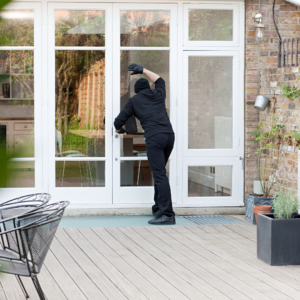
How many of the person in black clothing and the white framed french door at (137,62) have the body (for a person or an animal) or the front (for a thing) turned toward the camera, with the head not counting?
1

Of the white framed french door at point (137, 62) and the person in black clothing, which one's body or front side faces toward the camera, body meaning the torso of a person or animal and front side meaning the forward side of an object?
the white framed french door

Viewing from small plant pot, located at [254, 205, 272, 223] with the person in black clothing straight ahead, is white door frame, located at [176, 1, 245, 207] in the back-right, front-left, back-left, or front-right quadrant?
front-right

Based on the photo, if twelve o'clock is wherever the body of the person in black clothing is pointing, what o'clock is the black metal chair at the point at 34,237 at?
The black metal chair is roughly at 8 o'clock from the person in black clothing.

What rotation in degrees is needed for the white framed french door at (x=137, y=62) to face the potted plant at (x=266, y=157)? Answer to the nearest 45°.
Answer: approximately 90° to its left

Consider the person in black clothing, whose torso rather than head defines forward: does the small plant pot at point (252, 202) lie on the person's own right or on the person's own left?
on the person's own right

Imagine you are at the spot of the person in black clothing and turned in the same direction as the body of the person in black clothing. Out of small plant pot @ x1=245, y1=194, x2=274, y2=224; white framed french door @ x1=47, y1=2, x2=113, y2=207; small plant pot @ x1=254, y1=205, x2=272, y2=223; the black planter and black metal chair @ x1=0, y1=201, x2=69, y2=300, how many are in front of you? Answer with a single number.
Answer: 1

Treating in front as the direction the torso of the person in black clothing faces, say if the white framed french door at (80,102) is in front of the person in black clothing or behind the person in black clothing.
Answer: in front

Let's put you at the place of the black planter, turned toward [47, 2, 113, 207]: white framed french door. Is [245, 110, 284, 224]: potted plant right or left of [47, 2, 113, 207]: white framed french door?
right

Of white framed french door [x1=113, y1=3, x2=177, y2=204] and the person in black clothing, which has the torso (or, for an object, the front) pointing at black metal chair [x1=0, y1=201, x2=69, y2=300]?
the white framed french door

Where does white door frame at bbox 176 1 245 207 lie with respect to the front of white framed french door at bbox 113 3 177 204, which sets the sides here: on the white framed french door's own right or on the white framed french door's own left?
on the white framed french door's own left

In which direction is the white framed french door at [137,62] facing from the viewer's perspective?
toward the camera

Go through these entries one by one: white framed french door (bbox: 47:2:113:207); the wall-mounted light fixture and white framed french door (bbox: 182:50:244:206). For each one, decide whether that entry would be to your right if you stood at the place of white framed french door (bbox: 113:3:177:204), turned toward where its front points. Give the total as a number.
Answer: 1

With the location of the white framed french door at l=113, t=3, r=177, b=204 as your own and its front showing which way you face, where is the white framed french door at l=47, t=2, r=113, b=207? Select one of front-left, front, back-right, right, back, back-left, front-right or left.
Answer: right

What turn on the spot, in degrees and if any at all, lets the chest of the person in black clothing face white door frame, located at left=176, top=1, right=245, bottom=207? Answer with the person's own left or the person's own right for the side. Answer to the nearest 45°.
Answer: approximately 90° to the person's own right

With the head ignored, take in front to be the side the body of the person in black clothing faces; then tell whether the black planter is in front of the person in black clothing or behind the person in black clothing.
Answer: behind

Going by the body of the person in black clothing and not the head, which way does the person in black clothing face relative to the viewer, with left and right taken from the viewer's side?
facing away from the viewer and to the left of the viewer

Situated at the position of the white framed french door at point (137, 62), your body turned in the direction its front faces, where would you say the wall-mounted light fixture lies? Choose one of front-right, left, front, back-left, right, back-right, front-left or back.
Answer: left
